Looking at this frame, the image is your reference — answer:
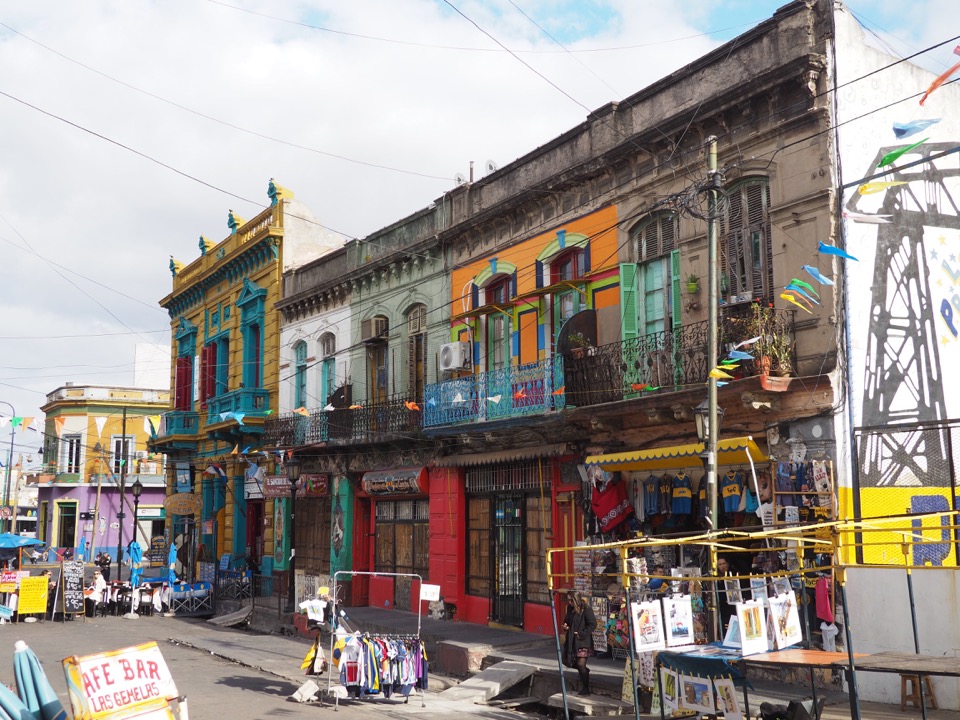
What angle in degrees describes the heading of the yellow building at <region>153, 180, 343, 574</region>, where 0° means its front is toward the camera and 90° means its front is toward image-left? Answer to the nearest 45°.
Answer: approximately 45°

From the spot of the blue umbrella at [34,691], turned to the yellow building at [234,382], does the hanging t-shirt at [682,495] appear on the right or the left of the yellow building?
right

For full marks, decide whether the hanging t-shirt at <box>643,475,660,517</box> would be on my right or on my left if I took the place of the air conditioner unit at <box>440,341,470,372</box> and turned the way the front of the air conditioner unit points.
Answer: on my left

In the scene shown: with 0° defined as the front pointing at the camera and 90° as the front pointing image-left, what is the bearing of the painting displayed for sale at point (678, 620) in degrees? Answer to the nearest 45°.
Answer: approximately 0°

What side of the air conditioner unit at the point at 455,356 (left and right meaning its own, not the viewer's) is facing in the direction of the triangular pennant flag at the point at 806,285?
left
